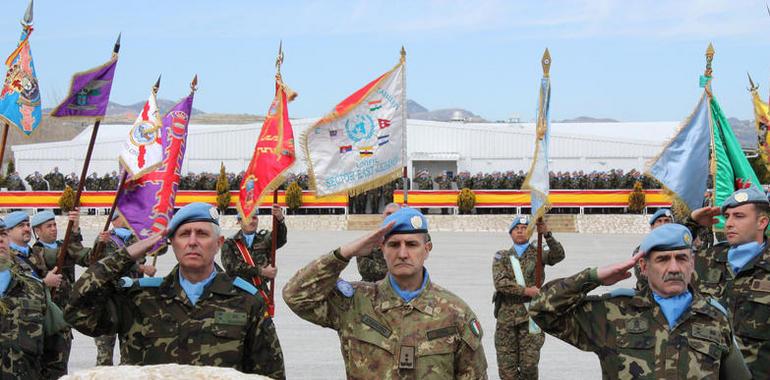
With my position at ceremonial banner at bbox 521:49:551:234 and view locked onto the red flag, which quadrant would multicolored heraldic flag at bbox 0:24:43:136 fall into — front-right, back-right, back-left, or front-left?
front-left

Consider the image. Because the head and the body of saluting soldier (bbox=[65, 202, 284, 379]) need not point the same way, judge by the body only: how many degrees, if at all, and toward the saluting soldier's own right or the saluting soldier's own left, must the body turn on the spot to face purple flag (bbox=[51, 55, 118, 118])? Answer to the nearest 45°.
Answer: approximately 180°

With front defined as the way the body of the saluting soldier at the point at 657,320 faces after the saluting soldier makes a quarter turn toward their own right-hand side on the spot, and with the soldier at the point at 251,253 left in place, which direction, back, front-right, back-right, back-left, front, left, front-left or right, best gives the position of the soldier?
front-right

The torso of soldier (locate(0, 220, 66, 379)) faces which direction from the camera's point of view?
toward the camera

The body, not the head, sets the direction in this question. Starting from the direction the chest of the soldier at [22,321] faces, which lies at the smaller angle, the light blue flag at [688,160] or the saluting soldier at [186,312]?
the saluting soldier

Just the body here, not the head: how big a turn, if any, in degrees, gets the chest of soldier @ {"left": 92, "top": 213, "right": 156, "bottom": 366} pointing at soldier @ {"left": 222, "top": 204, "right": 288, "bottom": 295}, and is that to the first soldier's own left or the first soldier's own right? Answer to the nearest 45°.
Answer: approximately 45° to the first soldier's own left

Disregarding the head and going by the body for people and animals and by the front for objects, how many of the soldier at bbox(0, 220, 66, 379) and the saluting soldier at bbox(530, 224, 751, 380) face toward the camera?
2

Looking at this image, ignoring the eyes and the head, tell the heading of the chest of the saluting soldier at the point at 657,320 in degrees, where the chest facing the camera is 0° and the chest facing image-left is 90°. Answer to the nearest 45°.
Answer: approximately 0°

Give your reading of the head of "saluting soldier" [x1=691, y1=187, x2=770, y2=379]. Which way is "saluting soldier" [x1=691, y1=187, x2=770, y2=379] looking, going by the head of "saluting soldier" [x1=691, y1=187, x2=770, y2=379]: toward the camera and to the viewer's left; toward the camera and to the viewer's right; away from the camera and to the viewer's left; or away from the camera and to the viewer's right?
toward the camera and to the viewer's left

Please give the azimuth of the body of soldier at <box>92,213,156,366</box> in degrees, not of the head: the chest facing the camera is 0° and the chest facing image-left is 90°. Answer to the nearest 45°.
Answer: approximately 315°

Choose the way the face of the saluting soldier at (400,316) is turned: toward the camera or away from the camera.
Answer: toward the camera

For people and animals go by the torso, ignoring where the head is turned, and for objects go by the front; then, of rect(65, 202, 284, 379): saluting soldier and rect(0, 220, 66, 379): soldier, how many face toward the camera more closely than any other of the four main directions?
2

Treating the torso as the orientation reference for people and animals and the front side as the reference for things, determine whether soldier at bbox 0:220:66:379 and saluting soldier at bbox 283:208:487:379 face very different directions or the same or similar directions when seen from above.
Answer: same or similar directions

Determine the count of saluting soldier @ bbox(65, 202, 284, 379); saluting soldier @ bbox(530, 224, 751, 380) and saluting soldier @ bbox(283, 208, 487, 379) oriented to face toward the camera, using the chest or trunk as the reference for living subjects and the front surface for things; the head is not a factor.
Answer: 3

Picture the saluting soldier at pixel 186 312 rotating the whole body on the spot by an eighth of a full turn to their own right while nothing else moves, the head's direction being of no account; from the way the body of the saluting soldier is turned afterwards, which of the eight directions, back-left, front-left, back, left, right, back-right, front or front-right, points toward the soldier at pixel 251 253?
back-right

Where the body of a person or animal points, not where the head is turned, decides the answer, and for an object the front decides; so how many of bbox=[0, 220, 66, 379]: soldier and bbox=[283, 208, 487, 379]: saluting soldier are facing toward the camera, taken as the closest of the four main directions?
2

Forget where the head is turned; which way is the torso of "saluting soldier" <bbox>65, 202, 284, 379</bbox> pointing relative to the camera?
toward the camera

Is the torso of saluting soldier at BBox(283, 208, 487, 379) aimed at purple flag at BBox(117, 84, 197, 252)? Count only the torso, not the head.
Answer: no
